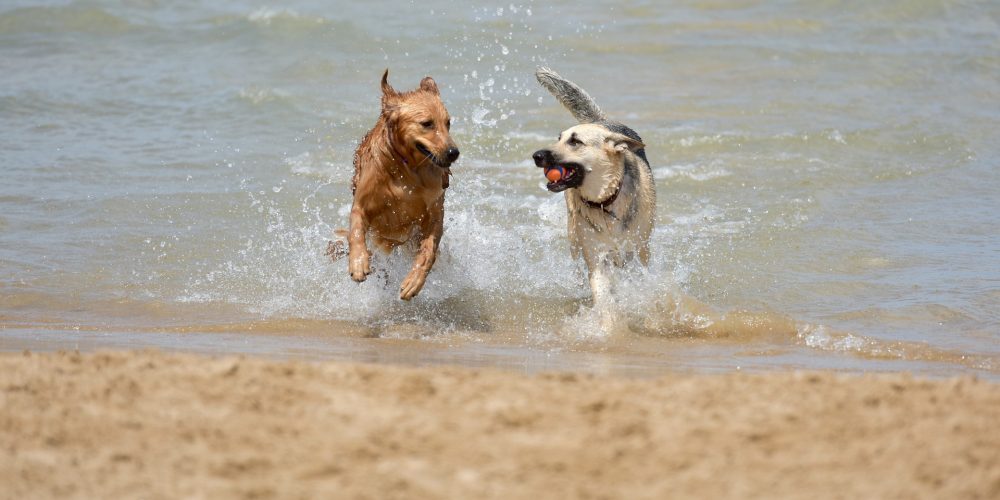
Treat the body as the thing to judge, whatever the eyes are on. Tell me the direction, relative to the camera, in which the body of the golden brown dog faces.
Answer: toward the camera

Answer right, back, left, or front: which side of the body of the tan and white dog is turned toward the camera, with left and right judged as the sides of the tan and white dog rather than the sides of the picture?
front

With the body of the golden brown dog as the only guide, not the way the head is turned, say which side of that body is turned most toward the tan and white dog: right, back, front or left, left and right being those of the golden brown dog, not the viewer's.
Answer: left

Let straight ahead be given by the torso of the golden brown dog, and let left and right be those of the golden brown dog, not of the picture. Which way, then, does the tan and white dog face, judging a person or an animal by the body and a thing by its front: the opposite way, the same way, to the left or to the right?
the same way

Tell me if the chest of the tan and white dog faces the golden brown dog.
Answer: no

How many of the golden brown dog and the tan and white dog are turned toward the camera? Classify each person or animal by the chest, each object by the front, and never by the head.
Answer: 2
